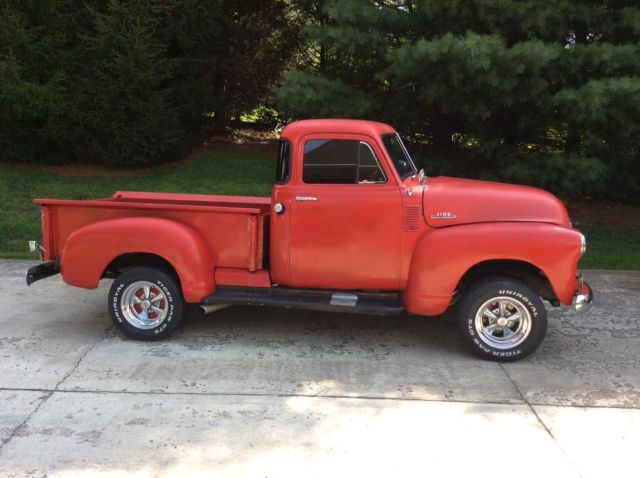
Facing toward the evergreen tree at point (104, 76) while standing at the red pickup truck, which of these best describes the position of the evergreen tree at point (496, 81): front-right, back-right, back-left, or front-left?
front-right

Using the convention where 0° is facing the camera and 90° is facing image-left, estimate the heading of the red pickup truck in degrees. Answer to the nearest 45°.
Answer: approximately 270°

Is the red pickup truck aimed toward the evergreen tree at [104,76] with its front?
no

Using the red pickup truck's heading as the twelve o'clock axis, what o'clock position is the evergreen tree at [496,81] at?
The evergreen tree is roughly at 10 o'clock from the red pickup truck.

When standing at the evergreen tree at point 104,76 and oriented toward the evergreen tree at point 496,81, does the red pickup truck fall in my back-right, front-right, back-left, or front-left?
front-right
